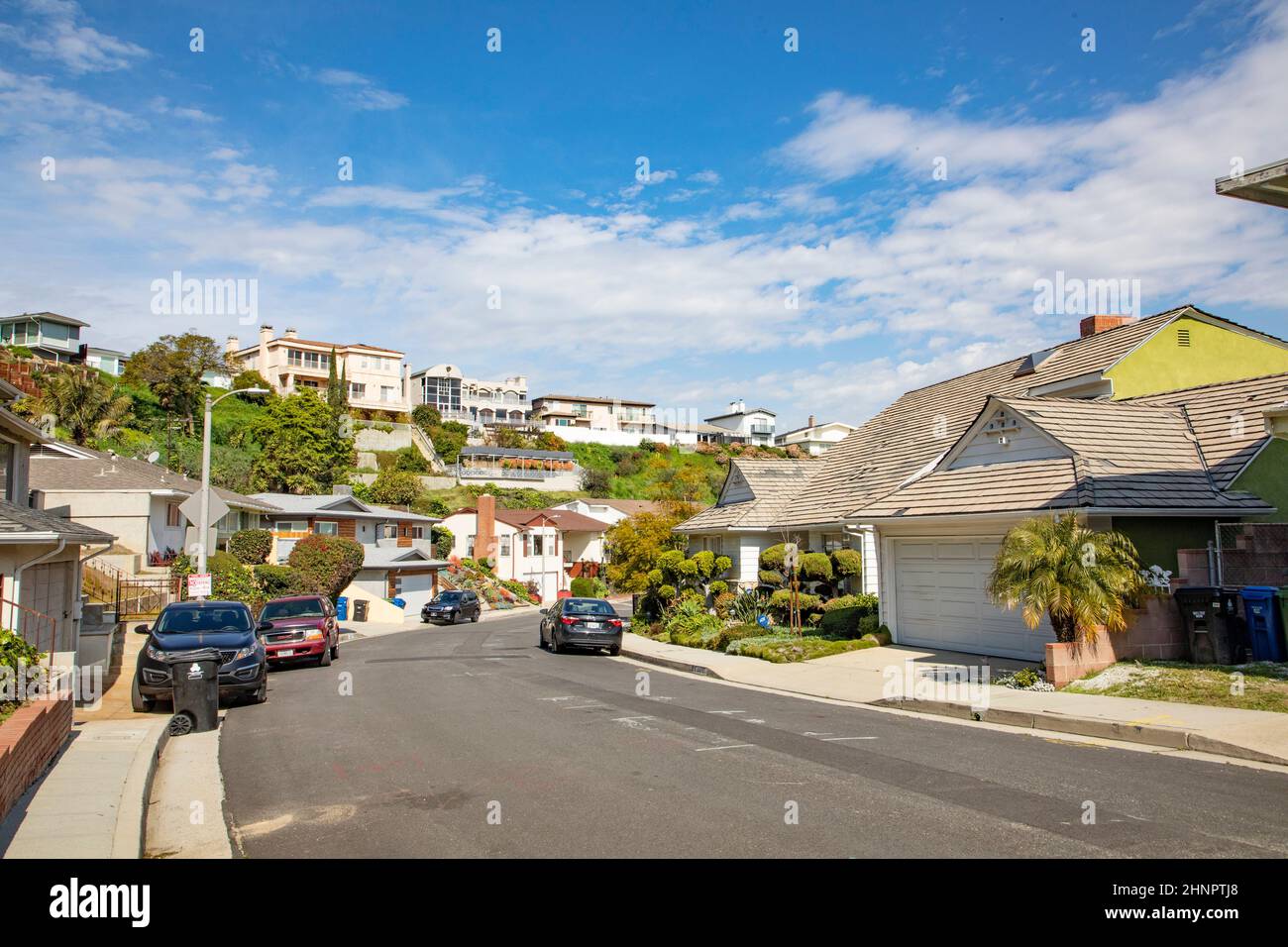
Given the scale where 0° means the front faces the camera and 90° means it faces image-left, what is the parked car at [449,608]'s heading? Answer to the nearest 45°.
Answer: approximately 45°

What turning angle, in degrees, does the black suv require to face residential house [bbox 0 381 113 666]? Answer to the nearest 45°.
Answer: approximately 135° to its right

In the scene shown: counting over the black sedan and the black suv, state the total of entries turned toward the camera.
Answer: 1

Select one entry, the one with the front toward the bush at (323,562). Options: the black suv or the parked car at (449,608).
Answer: the parked car

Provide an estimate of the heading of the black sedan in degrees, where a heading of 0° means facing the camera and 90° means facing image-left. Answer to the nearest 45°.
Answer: approximately 180°

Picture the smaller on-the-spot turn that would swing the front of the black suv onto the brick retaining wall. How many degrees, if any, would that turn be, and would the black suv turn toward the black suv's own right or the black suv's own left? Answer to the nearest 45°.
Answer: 0° — it already faces it

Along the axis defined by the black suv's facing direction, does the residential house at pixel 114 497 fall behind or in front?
behind

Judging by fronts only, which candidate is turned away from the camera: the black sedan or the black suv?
the black sedan

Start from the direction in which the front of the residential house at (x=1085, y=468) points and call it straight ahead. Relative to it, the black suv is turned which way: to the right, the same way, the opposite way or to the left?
to the left

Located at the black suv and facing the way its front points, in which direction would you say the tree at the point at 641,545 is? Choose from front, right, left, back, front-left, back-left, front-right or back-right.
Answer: back-left
